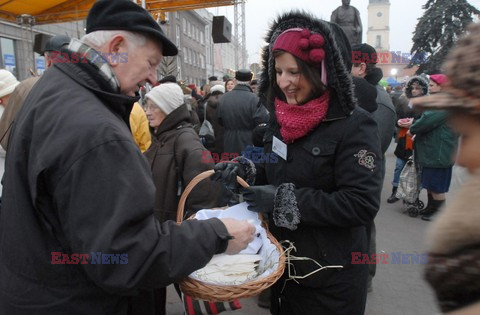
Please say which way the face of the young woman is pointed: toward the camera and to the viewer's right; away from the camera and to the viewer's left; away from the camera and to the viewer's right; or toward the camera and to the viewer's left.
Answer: toward the camera and to the viewer's left

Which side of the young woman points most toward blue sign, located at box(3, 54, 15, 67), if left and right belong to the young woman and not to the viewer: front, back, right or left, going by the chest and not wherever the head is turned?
right

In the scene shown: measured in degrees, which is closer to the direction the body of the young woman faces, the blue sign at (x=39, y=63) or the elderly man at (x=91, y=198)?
the elderly man

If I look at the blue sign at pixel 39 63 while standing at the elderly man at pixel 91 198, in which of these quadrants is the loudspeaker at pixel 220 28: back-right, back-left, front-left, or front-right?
front-right

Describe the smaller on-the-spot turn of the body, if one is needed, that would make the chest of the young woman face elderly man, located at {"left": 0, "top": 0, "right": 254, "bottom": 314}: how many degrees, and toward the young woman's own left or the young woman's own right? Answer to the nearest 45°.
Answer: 0° — they already face them

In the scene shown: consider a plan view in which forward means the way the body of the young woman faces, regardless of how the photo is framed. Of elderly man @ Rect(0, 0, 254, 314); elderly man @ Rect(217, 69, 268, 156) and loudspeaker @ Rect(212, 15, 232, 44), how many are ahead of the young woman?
1

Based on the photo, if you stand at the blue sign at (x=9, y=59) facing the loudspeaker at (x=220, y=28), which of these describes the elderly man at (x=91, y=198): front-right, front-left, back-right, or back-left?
front-right

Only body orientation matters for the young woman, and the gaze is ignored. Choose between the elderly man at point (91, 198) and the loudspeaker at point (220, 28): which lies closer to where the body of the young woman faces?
the elderly man

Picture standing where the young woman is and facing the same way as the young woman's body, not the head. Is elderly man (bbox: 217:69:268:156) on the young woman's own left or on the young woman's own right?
on the young woman's own right

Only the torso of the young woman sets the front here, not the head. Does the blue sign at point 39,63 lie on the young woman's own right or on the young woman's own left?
on the young woman's own right

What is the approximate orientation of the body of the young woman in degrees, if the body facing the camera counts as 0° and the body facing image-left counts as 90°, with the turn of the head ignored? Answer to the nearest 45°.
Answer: approximately 45°

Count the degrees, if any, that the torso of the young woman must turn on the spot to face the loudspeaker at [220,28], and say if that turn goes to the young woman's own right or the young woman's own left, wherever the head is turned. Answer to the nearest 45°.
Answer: approximately 135° to the young woman's own right

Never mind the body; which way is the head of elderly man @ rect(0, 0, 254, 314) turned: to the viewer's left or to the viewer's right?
to the viewer's right
